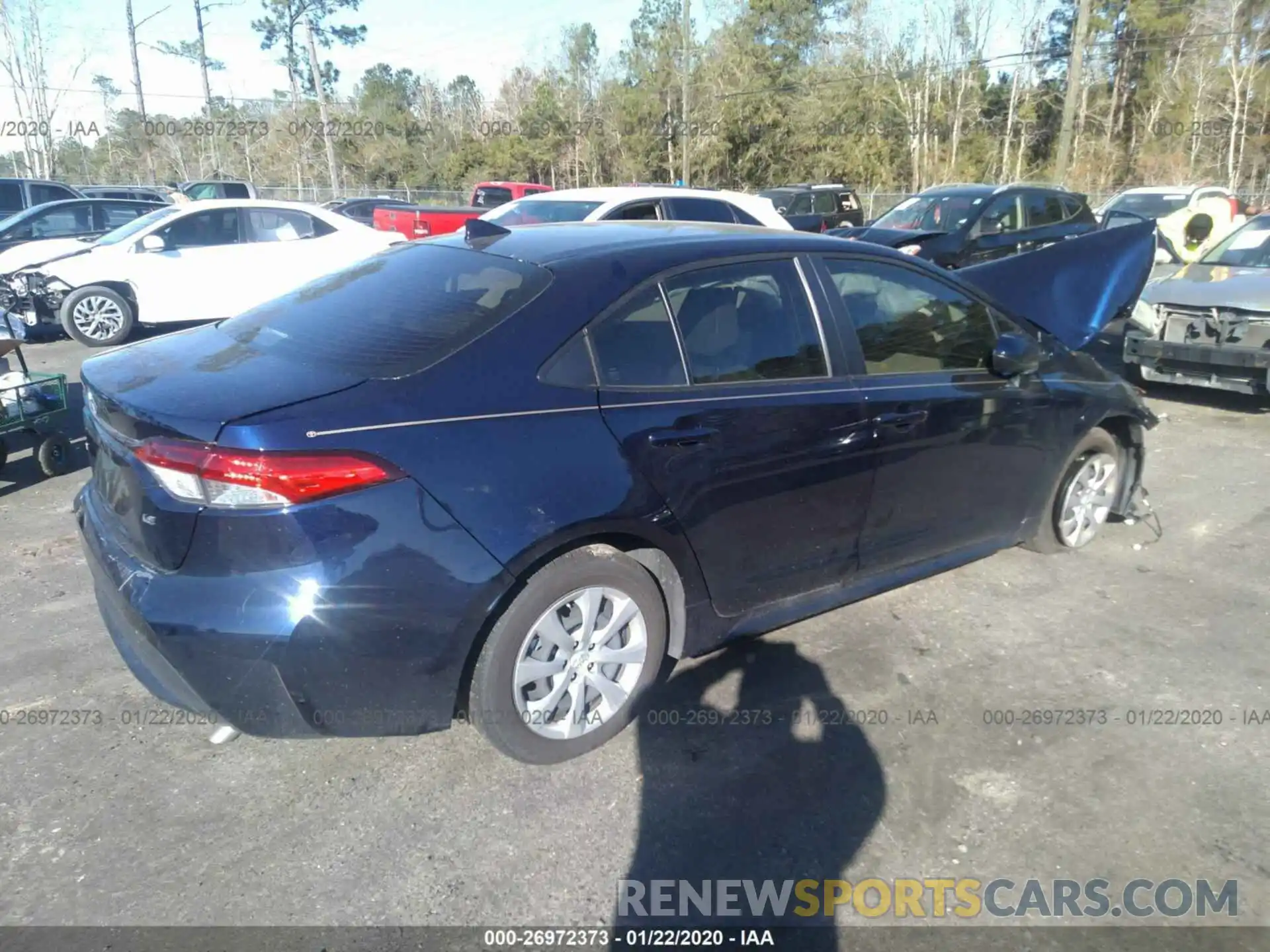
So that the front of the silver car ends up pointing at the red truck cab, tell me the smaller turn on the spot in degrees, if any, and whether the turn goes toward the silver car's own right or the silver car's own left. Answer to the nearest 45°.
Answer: approximately 90° to the silver car's own right

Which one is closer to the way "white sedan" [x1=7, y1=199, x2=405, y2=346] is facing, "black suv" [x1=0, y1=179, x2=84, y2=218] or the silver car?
the black suv

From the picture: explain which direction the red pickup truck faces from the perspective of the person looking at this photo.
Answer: facing away from the viewer and to the right of the viewer

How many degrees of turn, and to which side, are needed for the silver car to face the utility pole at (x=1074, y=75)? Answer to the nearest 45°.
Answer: approximately 135° to its right

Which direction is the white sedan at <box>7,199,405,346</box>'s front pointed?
to the viewer's left

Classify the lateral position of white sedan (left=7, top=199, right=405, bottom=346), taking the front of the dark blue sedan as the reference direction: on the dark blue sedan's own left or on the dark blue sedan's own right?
on the dark blue sedan's own left
